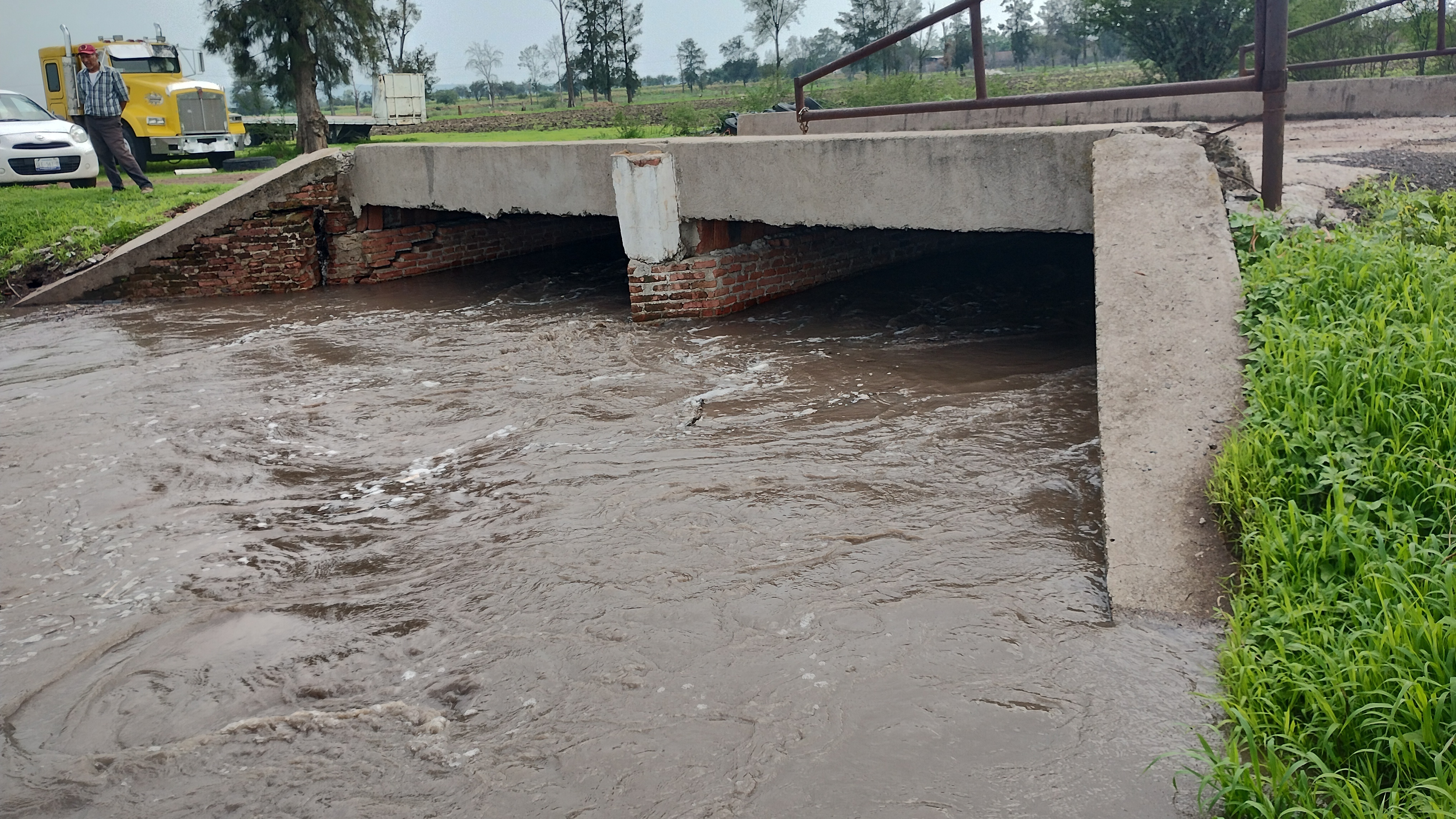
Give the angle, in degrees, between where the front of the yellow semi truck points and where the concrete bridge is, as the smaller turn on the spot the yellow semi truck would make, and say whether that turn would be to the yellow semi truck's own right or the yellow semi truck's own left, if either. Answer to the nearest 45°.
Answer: approximately 45° to the yellow semi truck's own right

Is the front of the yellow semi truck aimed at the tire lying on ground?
yes

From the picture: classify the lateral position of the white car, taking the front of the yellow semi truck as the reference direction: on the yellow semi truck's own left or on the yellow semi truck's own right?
on the yellow semi truck's own right

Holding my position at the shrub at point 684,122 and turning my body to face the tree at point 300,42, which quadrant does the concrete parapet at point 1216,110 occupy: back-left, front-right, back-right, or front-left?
back-left

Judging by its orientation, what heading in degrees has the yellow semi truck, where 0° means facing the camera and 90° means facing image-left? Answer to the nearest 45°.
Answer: approximately 315°

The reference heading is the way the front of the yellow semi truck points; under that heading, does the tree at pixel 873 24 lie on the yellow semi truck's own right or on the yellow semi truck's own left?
on the yellow semi truck's own left

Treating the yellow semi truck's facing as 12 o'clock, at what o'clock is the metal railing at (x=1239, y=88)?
The metal railing is roughly at 1 o'clock from the yellow semi truck.

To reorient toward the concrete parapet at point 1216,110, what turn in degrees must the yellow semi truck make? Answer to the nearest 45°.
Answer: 0° — it already faces it

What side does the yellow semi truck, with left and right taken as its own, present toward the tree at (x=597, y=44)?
left
